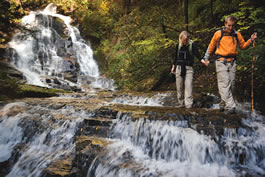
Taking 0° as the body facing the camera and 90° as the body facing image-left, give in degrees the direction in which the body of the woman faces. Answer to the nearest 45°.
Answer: approximately 0°

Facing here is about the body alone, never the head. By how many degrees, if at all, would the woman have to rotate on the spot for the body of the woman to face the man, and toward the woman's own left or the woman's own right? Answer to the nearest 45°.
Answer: approximately 45° to the woman's own left

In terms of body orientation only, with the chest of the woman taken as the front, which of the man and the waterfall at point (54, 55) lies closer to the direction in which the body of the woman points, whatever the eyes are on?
the man

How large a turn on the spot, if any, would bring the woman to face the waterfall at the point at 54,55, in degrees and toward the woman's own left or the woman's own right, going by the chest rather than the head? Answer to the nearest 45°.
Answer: approximately 135° to the woman's own right
